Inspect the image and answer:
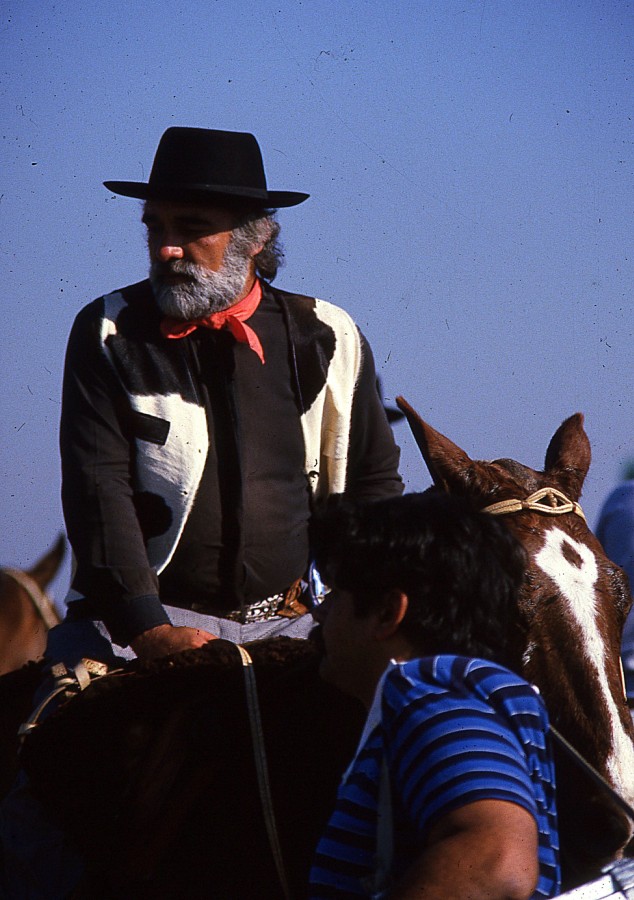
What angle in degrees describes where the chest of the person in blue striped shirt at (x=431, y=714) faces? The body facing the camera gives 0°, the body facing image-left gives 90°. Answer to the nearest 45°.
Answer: approximately 90°

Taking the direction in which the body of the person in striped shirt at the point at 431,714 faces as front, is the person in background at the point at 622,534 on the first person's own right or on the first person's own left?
on the first person's own right

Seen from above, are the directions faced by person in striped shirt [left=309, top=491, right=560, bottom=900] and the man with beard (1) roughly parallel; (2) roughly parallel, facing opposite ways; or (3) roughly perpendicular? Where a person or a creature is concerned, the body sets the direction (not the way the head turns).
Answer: roughly perpendicular

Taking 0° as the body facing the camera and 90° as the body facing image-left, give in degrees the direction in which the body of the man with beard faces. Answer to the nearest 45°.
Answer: approximately 0°

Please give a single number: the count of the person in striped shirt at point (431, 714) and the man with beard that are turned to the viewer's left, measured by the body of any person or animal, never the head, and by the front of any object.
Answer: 1

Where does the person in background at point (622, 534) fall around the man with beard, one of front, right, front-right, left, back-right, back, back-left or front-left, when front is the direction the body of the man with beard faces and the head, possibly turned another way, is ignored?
back-left

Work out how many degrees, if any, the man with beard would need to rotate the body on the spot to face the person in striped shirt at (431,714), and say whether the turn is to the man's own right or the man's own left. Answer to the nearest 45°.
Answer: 0° — they already face them
